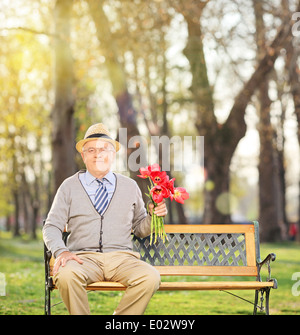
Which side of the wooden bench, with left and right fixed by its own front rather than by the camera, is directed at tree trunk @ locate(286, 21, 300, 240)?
back

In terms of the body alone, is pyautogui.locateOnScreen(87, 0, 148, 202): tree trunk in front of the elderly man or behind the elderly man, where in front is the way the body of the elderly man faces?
behind

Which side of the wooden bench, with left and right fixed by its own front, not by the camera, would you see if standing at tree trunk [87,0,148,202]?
back

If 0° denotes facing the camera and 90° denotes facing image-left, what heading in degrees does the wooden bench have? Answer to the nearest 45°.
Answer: approximately 0°

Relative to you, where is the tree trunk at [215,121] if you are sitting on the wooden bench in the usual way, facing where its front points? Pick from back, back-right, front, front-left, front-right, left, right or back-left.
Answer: back

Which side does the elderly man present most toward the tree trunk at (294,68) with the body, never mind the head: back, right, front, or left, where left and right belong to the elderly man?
back

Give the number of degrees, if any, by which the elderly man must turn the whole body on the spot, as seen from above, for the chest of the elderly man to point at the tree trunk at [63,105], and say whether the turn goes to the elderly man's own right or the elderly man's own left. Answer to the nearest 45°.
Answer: approximately 180°

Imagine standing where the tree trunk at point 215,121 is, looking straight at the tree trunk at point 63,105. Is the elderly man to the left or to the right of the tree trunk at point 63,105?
left
